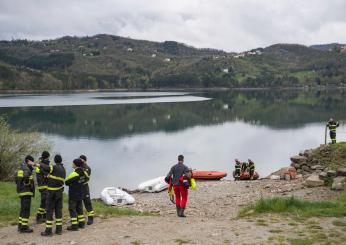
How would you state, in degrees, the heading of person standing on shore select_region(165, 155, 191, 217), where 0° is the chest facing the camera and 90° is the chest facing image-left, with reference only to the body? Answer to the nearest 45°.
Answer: approximately 180°

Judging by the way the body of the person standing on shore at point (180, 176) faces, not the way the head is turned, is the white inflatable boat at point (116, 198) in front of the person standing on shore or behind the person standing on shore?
in front

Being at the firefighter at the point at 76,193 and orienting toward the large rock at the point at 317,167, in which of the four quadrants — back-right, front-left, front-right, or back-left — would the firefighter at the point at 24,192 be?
back-left

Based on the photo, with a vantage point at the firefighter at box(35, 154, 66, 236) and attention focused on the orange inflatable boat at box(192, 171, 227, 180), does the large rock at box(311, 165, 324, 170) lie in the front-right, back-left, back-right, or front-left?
front-right

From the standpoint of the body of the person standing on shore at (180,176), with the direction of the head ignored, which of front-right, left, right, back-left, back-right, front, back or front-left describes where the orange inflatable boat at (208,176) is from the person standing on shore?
front

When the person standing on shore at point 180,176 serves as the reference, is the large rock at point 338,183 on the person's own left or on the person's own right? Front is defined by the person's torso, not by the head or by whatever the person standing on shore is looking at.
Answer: on the person's own right

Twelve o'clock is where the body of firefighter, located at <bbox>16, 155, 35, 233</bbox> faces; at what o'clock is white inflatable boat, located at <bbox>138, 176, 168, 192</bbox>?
The white inflatable boat is roughly at 10 o'clock from the firefighter.

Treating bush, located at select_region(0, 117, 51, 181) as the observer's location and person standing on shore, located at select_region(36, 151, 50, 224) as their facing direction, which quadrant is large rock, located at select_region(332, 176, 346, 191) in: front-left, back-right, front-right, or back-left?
front-left

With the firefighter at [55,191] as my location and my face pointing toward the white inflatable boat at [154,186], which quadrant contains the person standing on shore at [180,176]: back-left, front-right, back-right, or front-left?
front-right

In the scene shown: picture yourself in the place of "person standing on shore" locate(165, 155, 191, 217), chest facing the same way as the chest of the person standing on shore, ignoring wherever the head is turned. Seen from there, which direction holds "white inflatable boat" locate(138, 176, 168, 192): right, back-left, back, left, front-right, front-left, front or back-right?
front

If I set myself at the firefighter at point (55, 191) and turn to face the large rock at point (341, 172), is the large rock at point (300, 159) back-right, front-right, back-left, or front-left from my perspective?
front-left

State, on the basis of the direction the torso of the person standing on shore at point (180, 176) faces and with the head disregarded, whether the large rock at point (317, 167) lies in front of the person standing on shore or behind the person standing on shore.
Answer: in front

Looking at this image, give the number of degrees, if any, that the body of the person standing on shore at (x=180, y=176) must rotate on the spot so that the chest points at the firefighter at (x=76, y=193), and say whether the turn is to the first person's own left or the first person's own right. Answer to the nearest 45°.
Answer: approximately 135° to the first person's own left

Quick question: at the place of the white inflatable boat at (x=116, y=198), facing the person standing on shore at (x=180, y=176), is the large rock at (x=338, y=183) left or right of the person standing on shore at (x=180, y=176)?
left

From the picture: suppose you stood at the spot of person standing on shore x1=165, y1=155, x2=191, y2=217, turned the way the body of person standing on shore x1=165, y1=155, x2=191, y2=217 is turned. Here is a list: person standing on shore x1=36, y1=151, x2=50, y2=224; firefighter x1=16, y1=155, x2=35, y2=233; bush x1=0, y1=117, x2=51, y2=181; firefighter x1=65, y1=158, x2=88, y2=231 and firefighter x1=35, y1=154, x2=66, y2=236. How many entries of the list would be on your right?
0

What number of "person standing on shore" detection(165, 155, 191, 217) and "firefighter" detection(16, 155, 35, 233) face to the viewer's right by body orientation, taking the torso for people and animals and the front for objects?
1

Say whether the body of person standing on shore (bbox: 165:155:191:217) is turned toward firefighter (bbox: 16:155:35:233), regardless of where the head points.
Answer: no

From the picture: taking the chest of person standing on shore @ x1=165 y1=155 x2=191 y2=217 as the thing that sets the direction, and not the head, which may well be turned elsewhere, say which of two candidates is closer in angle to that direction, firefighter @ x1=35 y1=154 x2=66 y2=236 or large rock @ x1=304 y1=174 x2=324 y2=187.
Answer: the large rock
